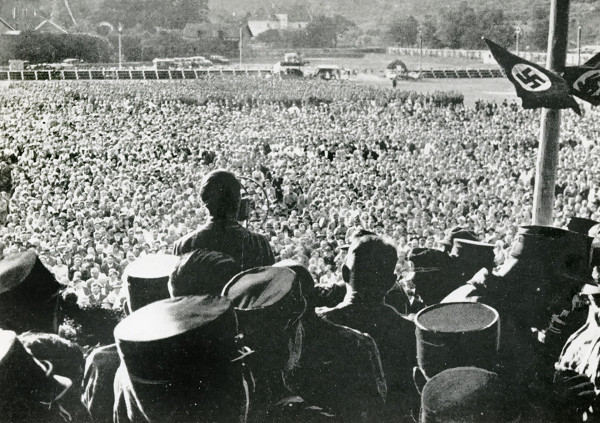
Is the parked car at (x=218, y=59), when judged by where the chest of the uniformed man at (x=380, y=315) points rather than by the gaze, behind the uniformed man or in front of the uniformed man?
in front

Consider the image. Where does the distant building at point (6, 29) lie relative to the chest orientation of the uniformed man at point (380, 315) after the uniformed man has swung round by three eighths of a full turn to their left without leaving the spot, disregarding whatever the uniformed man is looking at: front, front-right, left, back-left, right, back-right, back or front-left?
right

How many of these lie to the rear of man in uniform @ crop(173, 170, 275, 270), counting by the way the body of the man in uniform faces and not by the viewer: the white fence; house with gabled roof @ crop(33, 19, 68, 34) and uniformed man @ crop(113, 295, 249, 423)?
1

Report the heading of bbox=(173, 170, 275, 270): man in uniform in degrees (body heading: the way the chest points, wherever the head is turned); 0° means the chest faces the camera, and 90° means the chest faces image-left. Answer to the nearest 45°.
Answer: approximately 180°

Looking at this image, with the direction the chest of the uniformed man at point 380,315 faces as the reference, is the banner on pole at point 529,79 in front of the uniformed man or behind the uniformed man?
in front

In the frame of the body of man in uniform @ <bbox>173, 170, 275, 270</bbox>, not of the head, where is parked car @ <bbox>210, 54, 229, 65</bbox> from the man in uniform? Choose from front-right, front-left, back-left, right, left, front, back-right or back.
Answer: front

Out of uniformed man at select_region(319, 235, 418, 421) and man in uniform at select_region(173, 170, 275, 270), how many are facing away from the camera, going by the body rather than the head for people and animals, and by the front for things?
2

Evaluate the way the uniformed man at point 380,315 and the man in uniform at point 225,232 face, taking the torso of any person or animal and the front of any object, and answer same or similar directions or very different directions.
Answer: same or similar directions

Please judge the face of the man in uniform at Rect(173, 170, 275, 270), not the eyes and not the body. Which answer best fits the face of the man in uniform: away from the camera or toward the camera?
away from the camera

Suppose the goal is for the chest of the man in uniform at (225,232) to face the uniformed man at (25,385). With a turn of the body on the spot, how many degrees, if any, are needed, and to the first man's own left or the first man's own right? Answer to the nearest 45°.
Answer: approximately 135° to the first man's own left

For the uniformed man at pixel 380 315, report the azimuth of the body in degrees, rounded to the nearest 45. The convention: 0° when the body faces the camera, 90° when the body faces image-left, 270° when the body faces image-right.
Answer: approximately 180°

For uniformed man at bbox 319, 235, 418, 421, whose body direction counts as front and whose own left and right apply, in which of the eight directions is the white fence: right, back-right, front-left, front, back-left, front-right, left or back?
front

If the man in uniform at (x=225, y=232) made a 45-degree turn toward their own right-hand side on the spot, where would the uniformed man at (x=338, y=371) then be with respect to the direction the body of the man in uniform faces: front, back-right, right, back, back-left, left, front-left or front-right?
right

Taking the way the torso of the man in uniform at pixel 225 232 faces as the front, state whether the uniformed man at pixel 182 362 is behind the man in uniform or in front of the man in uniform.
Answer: behind

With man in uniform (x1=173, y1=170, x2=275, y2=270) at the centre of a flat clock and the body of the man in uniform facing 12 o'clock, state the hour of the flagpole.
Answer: The flagpole is roughly at 2 o'clock from the man in uniform.
